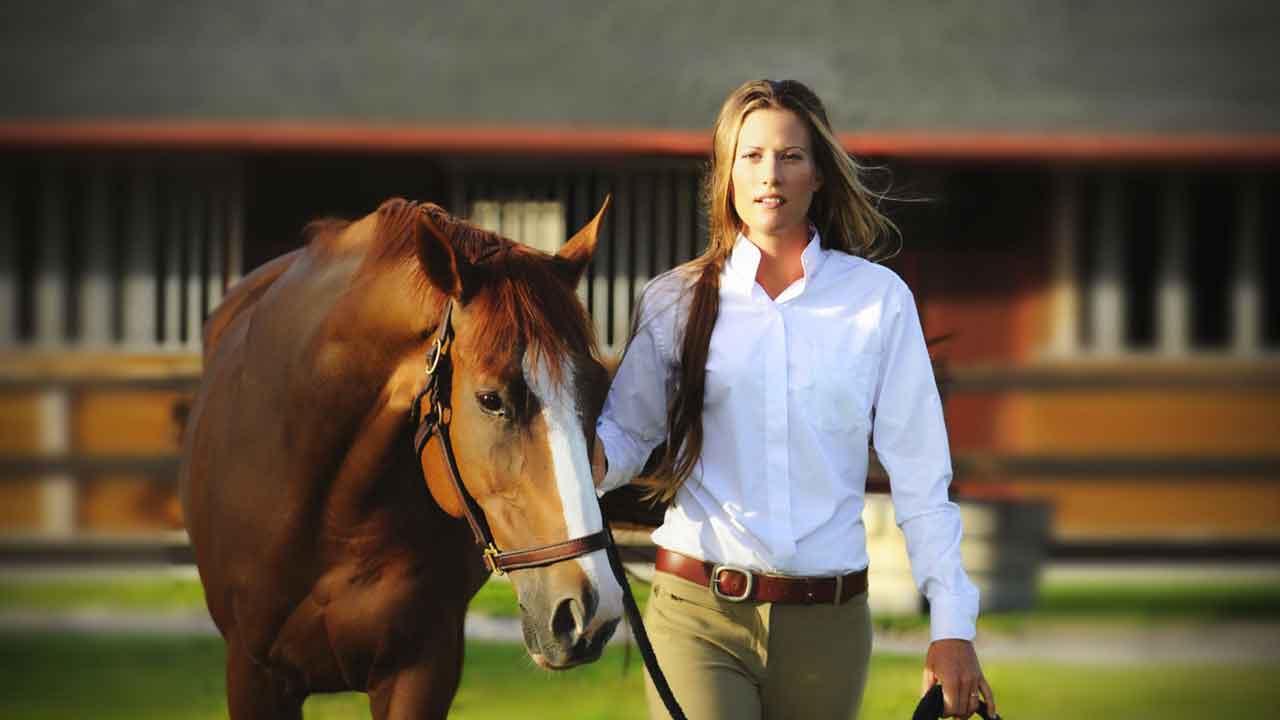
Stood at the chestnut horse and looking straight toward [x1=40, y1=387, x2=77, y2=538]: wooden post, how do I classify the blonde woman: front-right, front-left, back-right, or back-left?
back-right

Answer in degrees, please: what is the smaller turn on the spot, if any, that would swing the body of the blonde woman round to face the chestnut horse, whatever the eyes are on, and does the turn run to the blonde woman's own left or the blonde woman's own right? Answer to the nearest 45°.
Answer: approximately 135° to the blonde woman's own right

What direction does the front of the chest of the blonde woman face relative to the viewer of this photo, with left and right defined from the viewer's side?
facing the viewer

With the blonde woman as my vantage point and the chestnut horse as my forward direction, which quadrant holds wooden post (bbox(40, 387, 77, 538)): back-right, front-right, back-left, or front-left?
front-right

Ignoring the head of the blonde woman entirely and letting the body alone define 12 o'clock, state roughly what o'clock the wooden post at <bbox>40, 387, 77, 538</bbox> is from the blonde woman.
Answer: The wooden post is roughly at 5 o'clock from the blonde woman.

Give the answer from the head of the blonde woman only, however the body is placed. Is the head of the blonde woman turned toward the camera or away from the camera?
toward the camera
